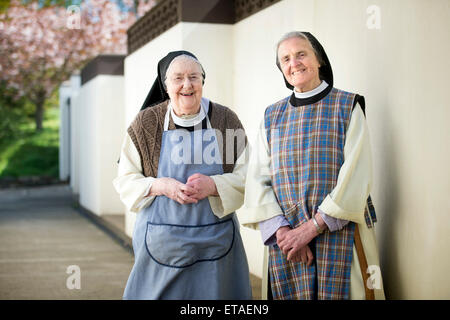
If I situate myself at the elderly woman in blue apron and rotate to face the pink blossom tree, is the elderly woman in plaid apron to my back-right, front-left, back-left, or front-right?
back-right

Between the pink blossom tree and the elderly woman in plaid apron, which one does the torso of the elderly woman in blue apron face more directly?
the elderly woman in plaid apron

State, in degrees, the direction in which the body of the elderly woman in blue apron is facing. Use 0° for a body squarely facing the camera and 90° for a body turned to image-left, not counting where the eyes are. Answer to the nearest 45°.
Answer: approximately 0°

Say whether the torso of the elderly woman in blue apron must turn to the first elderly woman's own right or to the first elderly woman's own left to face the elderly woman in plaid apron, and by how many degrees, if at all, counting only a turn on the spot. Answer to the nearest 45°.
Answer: approximately 90° to the first elderly woman's own left

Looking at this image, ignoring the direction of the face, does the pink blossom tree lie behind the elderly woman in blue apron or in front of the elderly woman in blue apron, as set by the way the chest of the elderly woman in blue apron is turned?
behind
